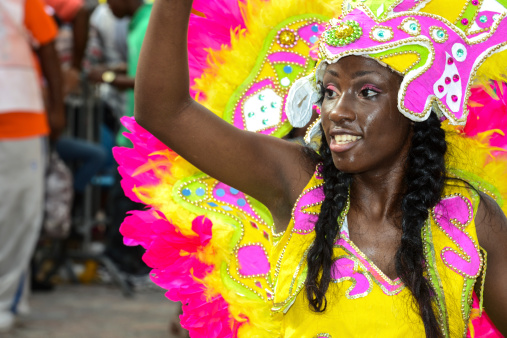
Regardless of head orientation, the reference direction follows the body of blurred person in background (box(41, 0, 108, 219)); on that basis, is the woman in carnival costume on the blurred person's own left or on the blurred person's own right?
on the blurred person's own left

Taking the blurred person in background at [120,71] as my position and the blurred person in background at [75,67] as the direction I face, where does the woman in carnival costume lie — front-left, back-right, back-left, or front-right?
back-left

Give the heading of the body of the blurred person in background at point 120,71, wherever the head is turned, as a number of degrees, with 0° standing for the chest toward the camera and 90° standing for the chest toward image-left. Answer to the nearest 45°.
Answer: approximately 0°

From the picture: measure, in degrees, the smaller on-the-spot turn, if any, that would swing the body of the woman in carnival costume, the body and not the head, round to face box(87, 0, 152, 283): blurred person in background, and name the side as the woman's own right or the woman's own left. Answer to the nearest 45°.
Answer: approximately 90° to the woman's own right

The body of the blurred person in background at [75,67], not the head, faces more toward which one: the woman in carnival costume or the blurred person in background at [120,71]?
the woman in carnival costume

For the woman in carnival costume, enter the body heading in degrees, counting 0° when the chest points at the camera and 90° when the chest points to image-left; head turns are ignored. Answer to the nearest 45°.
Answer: approximately 45°
